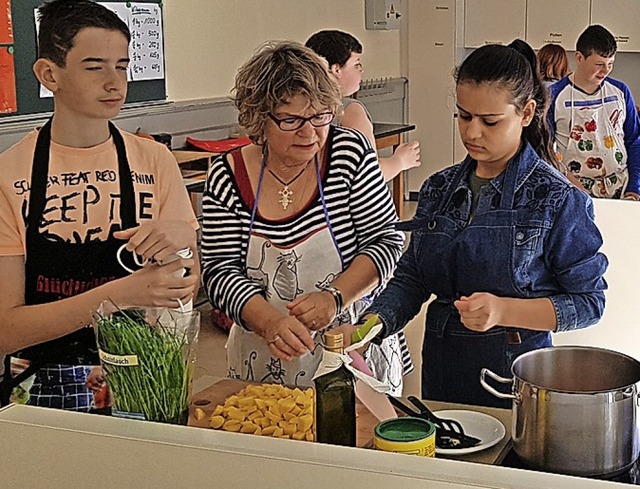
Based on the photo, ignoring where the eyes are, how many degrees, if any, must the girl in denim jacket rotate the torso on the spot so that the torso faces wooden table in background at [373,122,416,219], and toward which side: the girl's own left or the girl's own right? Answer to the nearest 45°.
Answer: approximately 135° to the girl's own right

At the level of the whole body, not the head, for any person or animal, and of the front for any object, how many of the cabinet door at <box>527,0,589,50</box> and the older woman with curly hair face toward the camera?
2

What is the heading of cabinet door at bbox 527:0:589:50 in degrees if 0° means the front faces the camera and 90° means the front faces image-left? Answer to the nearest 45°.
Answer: approximately 0°

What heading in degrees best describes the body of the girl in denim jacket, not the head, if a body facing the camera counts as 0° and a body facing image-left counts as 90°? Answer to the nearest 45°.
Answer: approximately 45°

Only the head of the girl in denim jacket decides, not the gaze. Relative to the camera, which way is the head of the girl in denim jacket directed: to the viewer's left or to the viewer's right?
to the viewer's left

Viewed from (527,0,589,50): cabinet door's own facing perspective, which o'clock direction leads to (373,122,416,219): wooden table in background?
The wooden table in background is roughly at 1 o'clock from the cabinet door.

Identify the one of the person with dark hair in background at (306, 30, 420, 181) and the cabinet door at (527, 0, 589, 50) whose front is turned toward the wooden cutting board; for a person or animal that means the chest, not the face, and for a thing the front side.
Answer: the cabinet door

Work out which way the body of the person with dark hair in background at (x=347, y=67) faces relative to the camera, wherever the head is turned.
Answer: to the viewer's right

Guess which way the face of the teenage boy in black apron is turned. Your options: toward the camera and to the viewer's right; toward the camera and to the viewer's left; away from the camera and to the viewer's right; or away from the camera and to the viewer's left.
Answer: toward the camera and to the viewer's right

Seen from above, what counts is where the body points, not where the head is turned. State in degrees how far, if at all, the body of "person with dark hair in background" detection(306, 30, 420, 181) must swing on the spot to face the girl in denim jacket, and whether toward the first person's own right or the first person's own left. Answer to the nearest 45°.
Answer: approximately 90° to the first person's own right

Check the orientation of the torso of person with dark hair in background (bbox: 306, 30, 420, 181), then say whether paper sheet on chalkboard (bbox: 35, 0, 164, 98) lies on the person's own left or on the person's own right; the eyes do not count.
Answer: on the person's own left

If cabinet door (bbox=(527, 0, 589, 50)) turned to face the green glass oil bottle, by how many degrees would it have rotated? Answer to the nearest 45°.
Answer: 0° — it already faces it

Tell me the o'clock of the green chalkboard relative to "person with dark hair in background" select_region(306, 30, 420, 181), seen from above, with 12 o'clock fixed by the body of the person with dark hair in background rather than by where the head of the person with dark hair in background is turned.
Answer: The green chalkboard is roughly at 7 o'clock from the person with dark hair in background.

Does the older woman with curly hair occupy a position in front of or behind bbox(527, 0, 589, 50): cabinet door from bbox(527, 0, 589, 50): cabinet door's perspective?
in front

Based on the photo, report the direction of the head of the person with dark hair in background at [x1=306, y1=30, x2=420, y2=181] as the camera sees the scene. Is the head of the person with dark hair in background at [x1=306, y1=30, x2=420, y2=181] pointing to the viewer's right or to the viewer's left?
to the viewer's right
